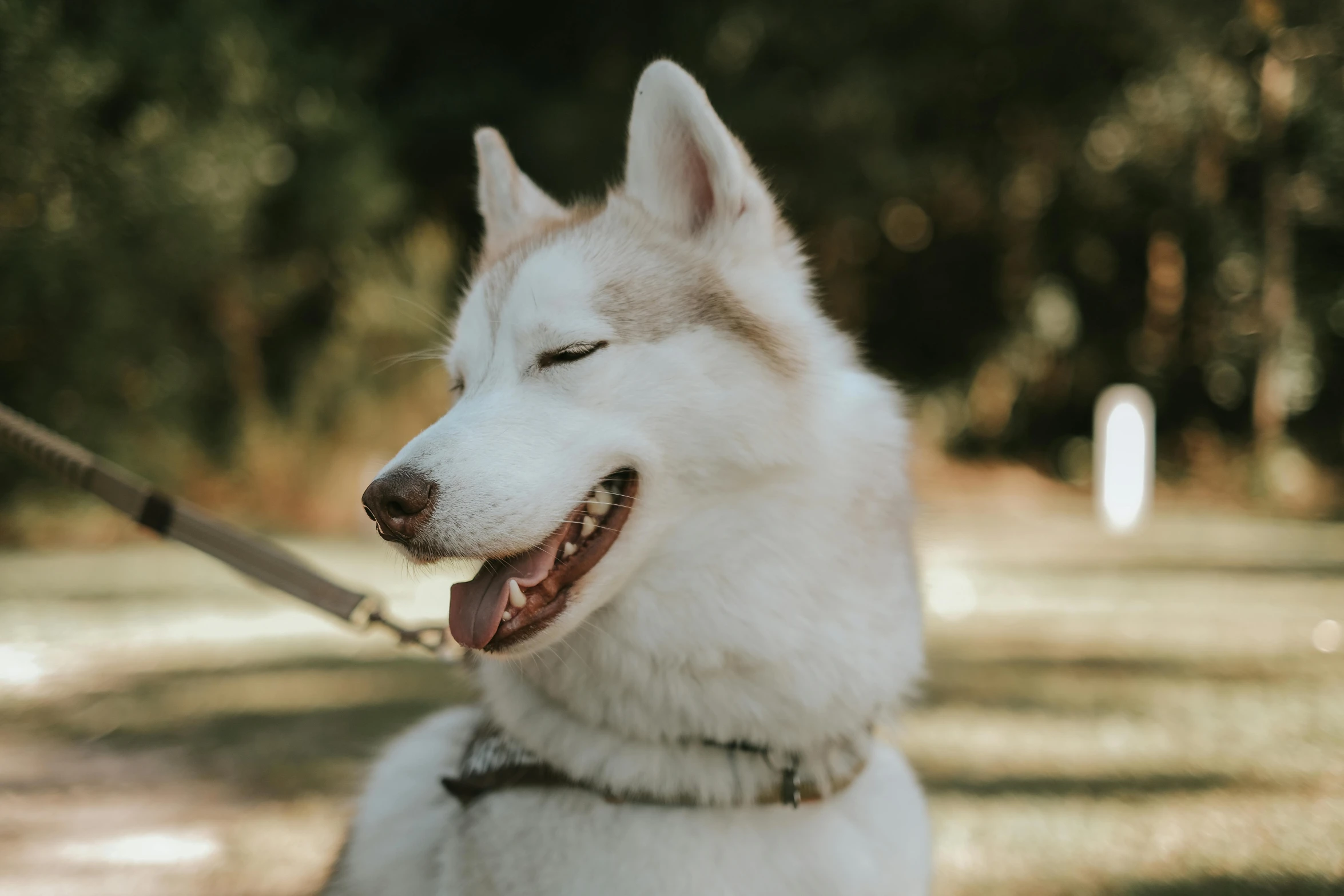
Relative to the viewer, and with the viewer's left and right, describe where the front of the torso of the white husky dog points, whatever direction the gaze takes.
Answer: facing the viewer and to the left of the viewer
